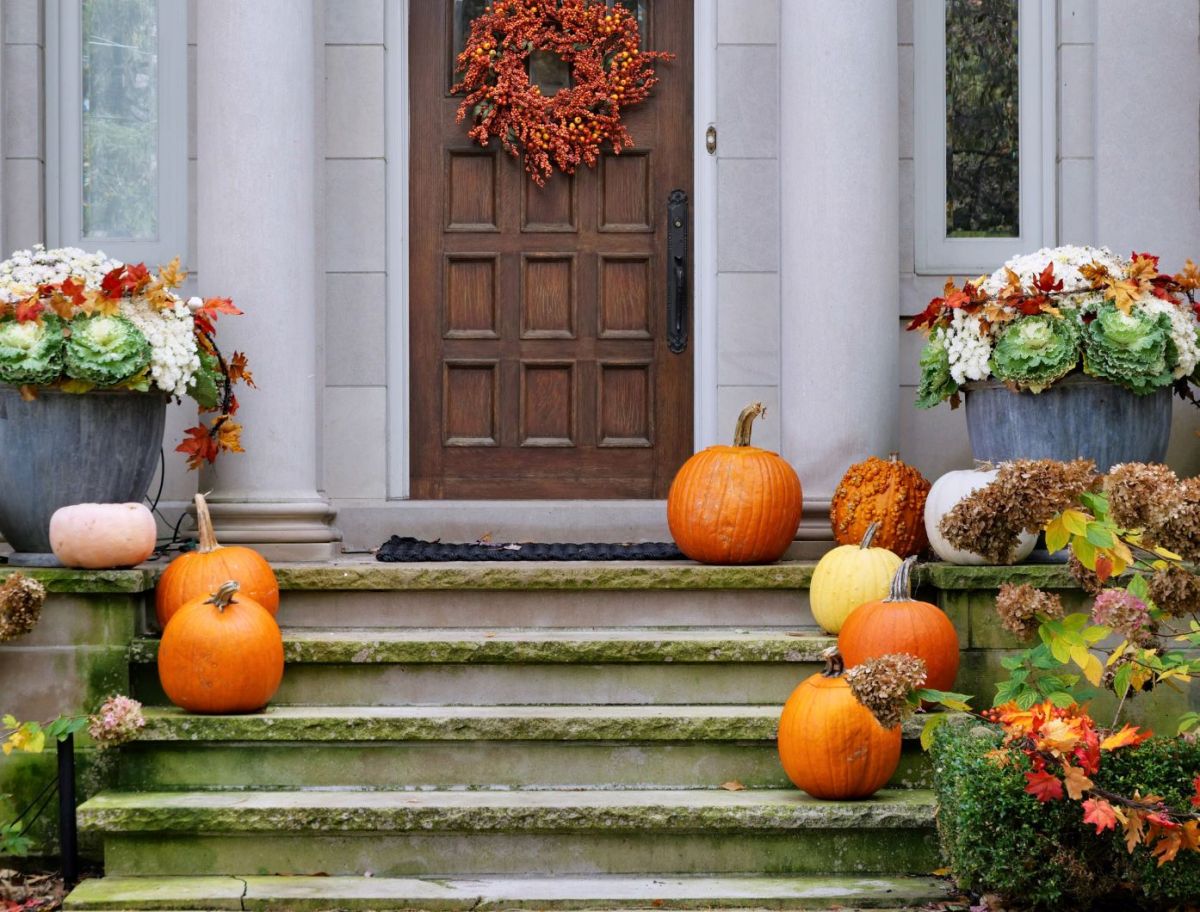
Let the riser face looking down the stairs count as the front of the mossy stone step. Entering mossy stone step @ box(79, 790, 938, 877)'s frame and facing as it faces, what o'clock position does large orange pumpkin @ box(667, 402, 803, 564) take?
The large orange pumpkin is roughly at 7 o'clock from the mossy stone step.

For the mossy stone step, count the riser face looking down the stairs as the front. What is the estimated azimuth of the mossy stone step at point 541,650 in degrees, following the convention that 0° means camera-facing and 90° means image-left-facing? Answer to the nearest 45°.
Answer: approximately 0°

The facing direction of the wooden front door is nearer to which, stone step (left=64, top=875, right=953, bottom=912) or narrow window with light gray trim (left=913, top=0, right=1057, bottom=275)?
the stone step

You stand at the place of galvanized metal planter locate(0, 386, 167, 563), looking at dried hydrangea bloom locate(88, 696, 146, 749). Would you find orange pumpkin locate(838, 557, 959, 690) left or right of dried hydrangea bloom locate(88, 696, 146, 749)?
left

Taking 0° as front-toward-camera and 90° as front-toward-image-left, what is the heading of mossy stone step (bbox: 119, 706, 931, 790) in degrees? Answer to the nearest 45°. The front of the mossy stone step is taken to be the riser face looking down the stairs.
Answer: approximately 0°
